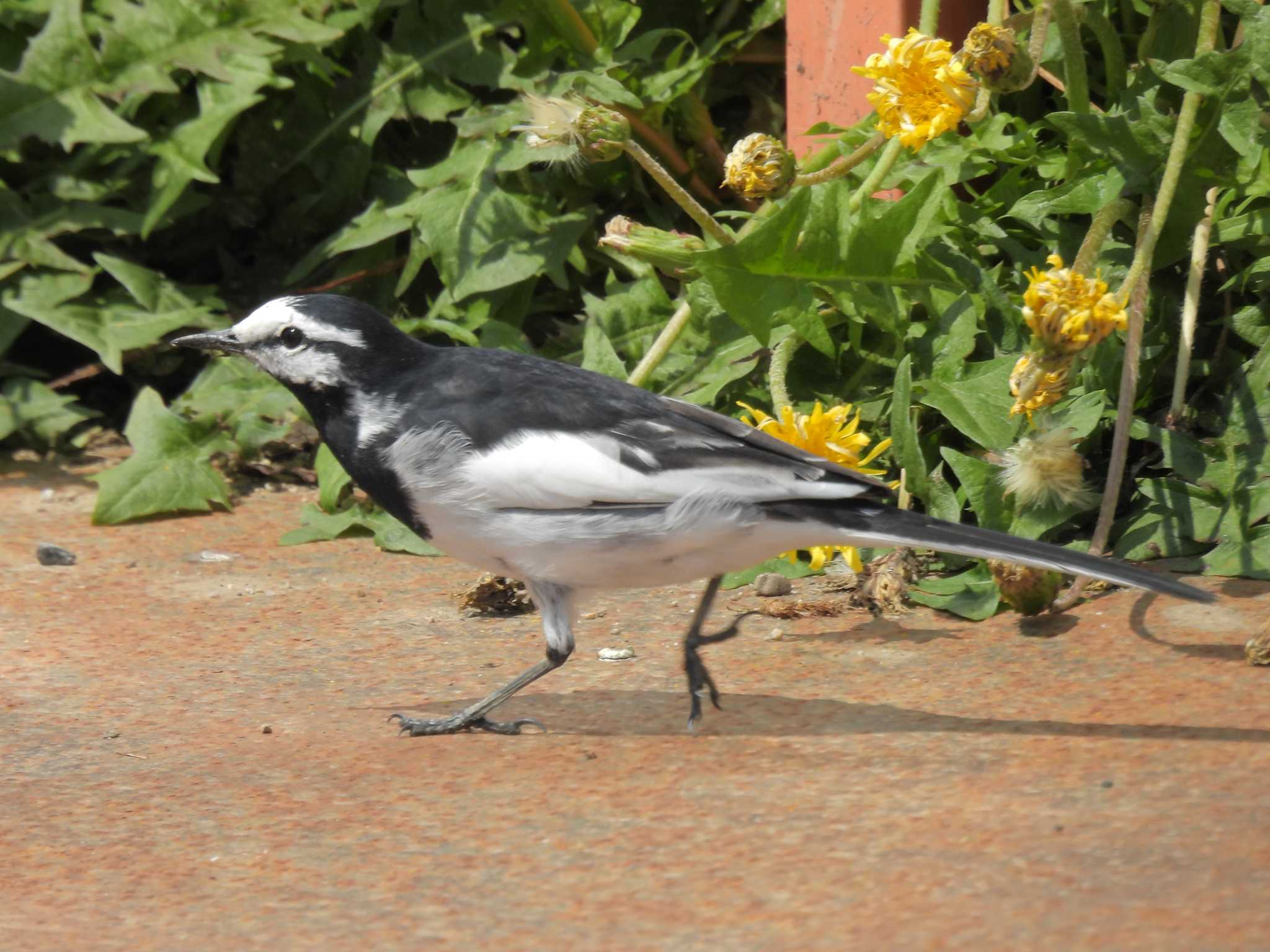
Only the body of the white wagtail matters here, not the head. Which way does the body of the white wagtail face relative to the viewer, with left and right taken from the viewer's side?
facing to the left of the viewer

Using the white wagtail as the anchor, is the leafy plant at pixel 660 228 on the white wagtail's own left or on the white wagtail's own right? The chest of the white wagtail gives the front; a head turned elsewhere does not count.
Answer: on the white wagtail's own right

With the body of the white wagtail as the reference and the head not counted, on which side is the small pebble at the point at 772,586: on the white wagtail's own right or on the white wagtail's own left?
on the white wagtail's own right

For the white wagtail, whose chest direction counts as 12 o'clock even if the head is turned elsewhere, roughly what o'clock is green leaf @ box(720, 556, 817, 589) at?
The green leaf is roughly at 4 o'clock from the white wagtail.

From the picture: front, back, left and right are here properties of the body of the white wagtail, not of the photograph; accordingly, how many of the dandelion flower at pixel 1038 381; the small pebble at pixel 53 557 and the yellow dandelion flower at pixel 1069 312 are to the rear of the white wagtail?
2

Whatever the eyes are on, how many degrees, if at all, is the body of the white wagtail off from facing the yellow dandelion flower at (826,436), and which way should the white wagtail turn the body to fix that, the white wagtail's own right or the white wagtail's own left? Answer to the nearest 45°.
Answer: approximately 135° to the white wagtail's own right

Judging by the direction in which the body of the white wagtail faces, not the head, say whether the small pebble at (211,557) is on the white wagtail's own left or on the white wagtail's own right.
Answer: on the white wagtail's own right

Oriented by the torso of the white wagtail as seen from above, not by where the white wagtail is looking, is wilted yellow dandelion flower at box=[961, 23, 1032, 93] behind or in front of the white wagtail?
behind

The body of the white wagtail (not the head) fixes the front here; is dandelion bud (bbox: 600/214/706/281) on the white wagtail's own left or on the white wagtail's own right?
on the white wagtail's own right

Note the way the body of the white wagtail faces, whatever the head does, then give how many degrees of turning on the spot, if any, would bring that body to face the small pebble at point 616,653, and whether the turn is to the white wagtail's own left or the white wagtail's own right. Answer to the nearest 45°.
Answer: approximately 90° to the white wagtail's own right
